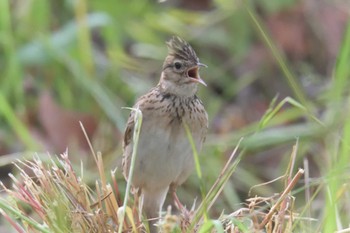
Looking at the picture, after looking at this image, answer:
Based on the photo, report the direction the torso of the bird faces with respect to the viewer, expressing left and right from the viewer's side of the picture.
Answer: facing the viewer and to the right of the viewer
